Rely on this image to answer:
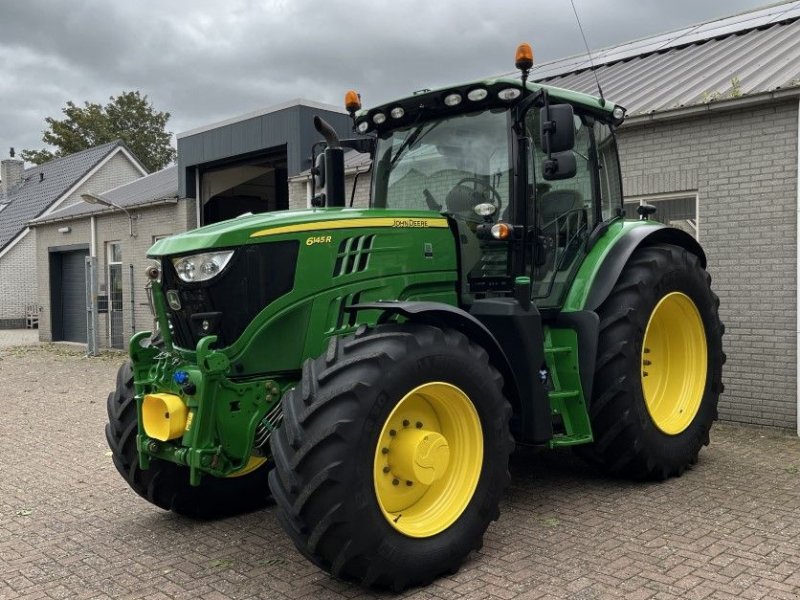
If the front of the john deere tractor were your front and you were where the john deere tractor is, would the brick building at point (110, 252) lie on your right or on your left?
on your right

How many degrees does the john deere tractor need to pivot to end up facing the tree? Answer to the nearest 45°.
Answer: approximately 90° to its right

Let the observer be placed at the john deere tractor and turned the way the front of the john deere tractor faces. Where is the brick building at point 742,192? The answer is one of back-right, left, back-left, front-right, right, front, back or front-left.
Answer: back

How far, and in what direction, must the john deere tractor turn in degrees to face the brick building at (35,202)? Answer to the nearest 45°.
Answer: approximately 90° to its right
